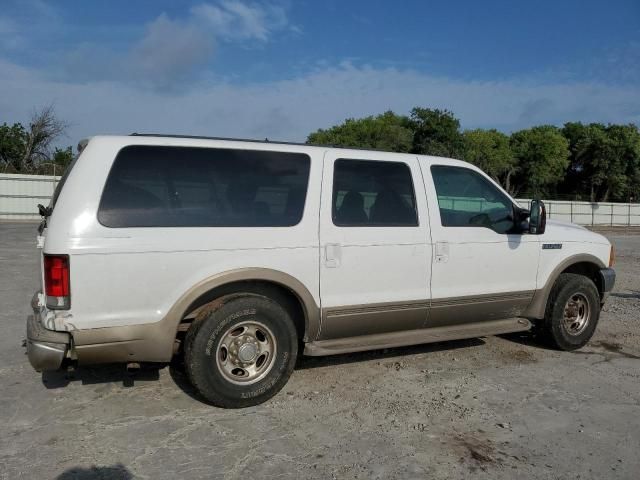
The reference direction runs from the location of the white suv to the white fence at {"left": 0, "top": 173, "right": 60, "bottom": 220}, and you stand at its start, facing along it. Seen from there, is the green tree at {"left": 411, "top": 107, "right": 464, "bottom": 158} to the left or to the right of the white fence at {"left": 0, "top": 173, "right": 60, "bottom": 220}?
right

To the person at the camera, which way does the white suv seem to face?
facing away from the viewer and to the right of the viewer

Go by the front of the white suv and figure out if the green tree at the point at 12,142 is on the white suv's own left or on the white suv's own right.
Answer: on the white suv's own left

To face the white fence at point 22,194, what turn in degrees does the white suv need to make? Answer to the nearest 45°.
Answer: approximately 90° to its left

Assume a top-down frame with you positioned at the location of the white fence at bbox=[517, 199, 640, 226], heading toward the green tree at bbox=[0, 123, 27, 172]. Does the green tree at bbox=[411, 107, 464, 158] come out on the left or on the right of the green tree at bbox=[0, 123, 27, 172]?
right

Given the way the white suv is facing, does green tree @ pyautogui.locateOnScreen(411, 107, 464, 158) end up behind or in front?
in front

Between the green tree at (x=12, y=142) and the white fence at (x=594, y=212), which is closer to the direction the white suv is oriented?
the white fence

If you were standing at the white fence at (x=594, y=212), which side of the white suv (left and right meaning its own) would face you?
front
